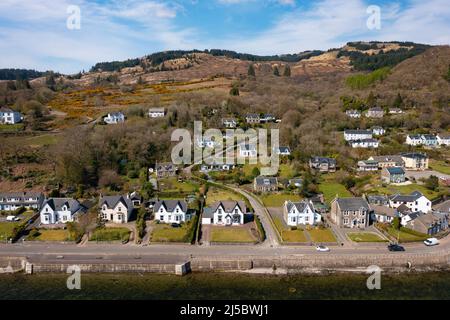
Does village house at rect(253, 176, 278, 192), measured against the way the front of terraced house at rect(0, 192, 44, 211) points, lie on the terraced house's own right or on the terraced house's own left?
on the terraced house's own left

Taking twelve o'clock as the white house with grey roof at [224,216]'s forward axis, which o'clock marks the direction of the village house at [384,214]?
The village house is roughly at 9 o'clock from the white house with grey roof.

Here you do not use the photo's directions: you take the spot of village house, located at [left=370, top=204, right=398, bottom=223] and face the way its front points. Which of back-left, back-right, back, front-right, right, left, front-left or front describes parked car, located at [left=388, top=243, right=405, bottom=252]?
front

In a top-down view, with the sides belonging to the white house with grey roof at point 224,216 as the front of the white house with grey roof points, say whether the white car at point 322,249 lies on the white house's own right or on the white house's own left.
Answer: on the white house's own left

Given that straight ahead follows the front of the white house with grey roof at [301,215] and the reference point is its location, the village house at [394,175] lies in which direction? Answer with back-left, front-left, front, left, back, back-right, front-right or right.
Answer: back-left

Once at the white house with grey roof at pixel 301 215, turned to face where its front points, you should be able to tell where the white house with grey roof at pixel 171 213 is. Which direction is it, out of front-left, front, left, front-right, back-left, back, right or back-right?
right

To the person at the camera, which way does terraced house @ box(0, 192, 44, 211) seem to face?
facing the viewer

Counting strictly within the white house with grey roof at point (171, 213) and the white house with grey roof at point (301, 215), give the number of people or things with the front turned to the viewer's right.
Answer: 0

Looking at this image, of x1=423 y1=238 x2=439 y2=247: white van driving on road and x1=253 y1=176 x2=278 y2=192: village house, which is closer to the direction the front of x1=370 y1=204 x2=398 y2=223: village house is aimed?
the white van driving on road

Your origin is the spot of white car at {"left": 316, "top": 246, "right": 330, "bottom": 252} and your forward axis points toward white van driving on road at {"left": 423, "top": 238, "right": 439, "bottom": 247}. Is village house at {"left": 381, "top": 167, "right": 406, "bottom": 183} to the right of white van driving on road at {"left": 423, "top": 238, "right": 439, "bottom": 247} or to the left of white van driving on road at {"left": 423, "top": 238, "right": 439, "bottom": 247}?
left

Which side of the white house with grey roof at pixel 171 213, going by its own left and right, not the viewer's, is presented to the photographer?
front
